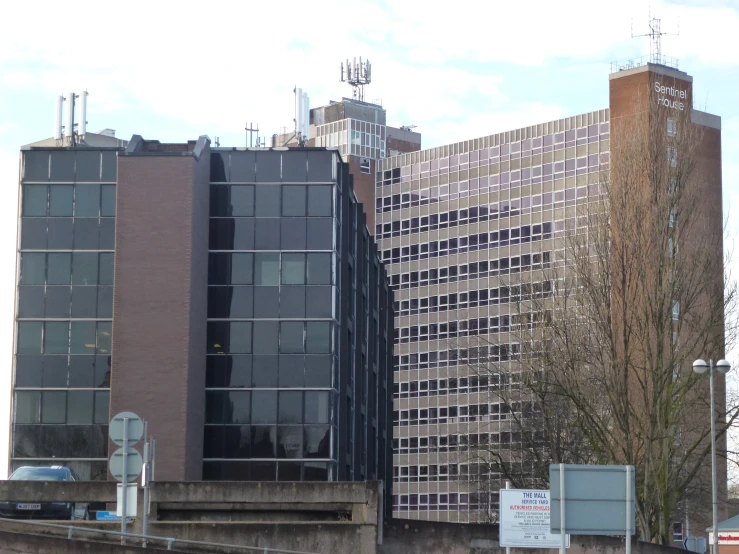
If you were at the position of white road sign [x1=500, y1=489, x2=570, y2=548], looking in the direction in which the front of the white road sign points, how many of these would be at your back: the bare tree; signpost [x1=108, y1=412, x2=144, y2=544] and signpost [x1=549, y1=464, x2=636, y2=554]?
1

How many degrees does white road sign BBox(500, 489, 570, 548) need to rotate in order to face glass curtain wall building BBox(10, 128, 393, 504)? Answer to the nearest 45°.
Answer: approximately 135° to its right

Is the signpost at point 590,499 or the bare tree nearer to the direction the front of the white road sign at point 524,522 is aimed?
the signpost

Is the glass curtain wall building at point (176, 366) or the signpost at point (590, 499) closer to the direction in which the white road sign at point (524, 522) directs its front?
the signpost

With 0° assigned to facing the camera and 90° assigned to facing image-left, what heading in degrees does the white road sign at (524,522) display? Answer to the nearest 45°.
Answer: approximately 0°

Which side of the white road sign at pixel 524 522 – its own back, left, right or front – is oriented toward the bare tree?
back

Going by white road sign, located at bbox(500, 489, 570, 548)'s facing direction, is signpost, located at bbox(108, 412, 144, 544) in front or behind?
in front
